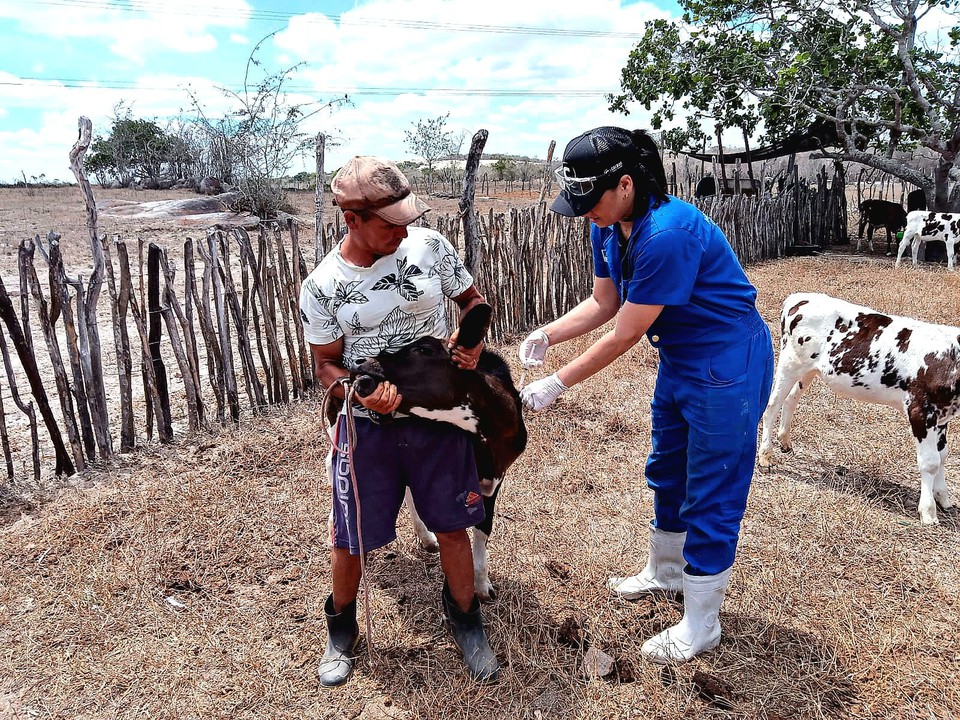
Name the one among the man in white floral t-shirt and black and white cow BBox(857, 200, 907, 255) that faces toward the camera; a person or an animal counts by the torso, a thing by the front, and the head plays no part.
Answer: the man in white floral t-shirt

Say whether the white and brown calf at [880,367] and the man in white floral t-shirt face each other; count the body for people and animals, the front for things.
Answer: no

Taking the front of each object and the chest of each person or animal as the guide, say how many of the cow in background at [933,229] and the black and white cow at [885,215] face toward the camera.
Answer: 0

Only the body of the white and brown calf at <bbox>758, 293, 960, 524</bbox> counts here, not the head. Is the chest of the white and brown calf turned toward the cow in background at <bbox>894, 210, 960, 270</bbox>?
no

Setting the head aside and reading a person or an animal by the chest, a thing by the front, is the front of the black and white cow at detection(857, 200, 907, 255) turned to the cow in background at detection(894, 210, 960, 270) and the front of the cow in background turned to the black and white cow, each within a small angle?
no

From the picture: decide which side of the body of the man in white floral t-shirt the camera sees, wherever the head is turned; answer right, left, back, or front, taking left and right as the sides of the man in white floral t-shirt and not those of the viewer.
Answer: front

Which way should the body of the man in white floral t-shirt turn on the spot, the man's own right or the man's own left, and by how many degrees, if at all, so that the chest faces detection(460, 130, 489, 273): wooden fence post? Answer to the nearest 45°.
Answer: approximately 180°

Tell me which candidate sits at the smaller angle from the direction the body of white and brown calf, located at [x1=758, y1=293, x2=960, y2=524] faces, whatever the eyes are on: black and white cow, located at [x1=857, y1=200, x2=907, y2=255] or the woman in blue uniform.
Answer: the woman in blue uniform

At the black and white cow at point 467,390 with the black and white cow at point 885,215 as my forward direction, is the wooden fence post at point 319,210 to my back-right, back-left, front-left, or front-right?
front-left
